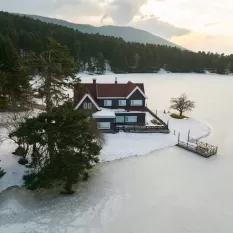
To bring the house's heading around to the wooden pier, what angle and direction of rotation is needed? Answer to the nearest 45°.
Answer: approximately 45° to its left

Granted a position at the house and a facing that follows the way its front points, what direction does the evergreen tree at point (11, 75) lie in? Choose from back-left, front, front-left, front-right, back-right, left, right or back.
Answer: right

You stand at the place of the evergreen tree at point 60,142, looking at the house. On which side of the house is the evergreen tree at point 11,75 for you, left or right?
left

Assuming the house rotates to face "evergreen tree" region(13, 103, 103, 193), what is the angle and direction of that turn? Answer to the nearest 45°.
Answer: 0° — it already faces it

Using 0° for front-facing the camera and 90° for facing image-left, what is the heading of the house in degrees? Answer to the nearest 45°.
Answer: approximately 0°
